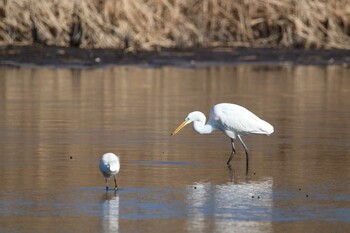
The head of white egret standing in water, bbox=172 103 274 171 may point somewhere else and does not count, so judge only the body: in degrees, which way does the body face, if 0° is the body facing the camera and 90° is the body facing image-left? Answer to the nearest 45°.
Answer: approximately 90°
